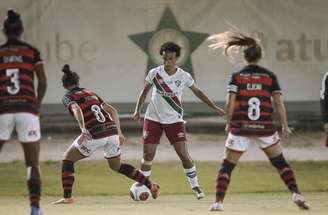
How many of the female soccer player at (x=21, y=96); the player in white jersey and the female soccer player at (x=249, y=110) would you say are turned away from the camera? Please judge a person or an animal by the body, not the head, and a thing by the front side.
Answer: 2

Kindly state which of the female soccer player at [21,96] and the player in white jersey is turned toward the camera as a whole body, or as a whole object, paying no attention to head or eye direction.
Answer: the player in white jersey

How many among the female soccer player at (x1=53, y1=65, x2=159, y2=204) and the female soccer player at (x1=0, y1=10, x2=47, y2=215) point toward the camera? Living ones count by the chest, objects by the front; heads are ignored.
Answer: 0

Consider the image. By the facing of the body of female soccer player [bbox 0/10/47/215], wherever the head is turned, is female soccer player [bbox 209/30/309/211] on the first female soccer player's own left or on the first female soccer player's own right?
on the first female soccer player's own right

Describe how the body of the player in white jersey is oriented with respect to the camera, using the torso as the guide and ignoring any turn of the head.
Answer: toward the camera

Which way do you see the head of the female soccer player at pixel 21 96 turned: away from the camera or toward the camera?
away from the camera

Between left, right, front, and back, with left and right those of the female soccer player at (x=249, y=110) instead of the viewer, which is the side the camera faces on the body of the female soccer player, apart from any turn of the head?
back

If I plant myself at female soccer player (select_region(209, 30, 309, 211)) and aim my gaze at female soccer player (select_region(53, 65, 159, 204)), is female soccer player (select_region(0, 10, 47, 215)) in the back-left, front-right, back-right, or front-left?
front-left

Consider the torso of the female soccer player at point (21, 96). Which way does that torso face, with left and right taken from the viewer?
facing away from the viewer
